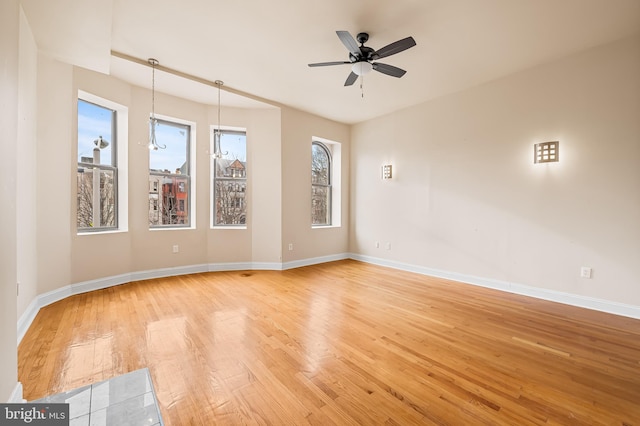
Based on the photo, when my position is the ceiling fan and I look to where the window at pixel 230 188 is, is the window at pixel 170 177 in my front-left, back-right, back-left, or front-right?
front-left

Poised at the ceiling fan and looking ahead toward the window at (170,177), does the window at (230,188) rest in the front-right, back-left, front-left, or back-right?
front-right

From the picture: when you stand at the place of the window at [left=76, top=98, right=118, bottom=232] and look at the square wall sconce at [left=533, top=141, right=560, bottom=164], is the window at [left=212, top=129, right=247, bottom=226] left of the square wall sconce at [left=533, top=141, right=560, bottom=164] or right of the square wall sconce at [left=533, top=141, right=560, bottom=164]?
left

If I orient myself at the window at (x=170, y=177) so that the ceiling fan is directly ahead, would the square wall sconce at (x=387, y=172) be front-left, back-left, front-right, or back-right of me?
front-left

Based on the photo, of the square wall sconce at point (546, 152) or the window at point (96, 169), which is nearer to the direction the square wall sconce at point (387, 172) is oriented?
the window

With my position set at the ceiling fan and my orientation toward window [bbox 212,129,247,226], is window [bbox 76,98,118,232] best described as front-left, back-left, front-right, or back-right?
front-left

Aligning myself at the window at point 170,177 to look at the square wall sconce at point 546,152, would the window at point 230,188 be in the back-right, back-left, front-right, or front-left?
front-left

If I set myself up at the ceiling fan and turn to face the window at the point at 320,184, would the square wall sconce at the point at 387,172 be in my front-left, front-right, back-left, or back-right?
front-right

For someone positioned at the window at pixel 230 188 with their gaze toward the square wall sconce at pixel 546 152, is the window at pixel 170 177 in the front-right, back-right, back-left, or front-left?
back-right

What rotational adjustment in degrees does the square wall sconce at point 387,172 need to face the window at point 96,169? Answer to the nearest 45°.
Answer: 0° — it already faces it

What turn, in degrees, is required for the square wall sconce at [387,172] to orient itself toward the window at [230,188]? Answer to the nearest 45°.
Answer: approximately 45° to its right

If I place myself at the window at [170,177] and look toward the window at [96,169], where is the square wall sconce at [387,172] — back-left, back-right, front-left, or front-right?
back-left

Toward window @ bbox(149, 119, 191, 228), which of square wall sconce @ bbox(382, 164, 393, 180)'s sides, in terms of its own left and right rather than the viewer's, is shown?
front

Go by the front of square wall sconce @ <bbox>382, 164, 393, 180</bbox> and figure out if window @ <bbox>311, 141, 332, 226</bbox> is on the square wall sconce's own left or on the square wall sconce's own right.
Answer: on the square wall sconce's own right

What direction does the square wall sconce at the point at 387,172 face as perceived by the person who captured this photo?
facing the viewer and to the left of the viewer

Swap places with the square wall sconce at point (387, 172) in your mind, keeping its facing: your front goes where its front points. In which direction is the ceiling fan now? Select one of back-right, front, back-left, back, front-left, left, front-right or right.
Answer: front-left

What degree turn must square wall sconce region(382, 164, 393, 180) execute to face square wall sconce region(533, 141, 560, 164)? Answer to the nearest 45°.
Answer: approximately 90° to its left
